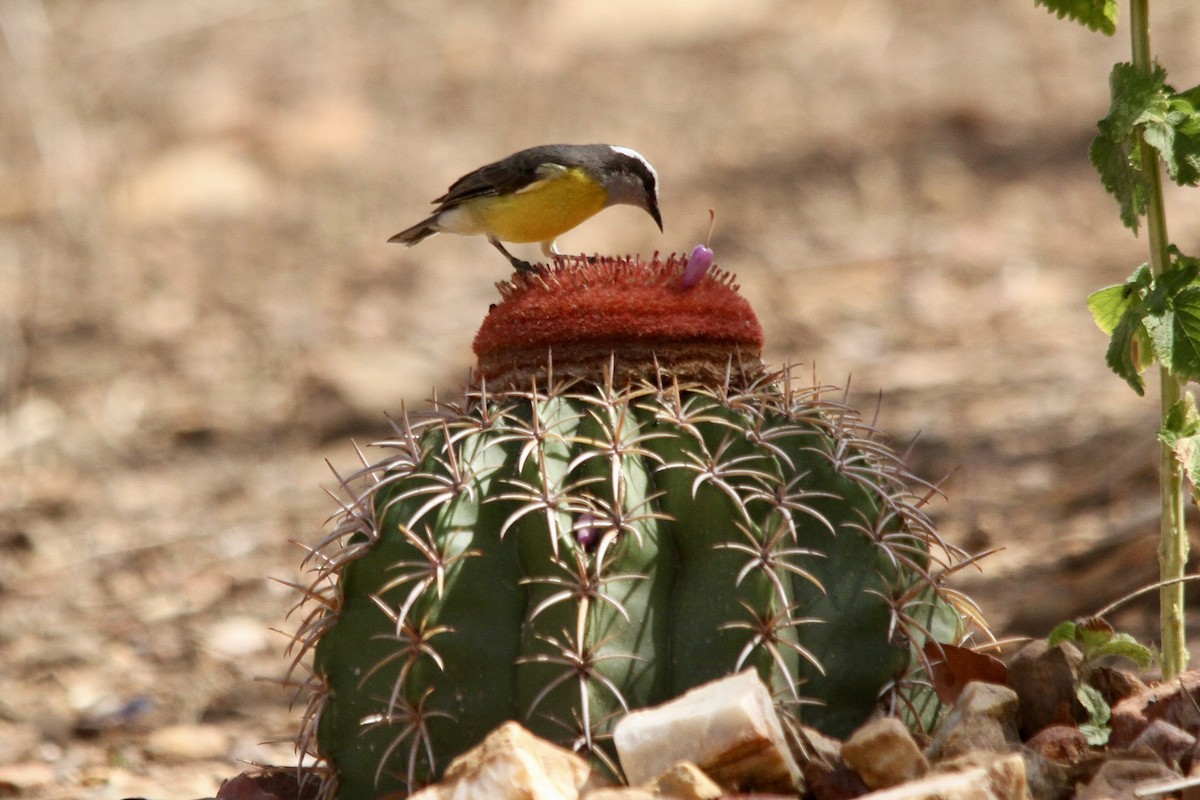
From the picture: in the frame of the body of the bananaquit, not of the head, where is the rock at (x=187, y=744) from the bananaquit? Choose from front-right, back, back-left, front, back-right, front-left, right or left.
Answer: back-left

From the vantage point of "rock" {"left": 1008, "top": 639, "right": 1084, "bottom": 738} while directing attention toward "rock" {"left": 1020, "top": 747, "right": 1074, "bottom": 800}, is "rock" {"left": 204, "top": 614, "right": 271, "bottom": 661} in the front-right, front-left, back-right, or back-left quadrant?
back-right

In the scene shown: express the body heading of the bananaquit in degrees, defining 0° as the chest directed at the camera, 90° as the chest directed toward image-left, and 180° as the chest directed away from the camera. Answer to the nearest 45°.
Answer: approximately 270°
